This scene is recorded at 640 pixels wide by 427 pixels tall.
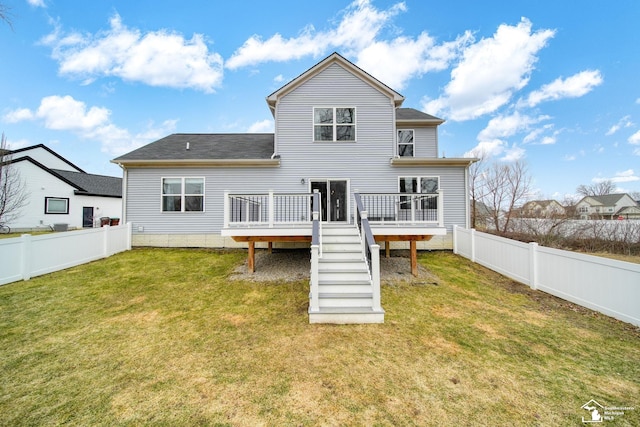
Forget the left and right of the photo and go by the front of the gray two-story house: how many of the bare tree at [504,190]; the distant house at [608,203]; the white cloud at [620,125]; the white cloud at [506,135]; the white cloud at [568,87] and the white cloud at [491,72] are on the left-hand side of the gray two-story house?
0

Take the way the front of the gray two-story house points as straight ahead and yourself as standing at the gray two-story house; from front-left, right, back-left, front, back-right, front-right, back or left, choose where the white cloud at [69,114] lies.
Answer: front-left

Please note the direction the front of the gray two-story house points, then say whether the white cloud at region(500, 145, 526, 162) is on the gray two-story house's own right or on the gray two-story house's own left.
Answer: on the gray two-story house's own right

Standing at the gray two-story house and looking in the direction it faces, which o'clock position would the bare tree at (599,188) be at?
The bare tree is roughly at 2 o'clock from the gray two-story house.

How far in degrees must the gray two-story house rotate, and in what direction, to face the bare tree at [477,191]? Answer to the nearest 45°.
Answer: approximately 45° to its right

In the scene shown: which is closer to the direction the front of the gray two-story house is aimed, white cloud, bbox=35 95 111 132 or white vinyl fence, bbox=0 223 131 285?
the white cloud

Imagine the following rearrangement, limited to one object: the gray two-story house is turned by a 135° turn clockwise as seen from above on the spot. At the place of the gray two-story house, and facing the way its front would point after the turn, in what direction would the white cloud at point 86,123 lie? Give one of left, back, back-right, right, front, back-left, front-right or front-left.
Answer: back

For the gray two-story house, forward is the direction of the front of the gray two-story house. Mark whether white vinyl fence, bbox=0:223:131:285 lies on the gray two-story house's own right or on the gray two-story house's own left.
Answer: on the gray two-story house's own left

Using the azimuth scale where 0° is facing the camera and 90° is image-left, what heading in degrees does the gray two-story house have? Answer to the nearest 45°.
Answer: approximately 180°

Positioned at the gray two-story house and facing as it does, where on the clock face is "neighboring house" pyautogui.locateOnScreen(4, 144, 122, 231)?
The neighboring house is roughly at 10 o'clock from the gray two-story house.

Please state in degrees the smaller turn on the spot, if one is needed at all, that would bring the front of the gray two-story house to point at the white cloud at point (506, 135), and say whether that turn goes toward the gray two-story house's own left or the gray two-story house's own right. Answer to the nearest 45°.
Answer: approximately 45° to the gray two-story house's own right

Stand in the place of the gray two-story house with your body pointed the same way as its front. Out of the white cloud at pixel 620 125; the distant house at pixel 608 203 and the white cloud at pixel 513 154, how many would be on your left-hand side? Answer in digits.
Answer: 0

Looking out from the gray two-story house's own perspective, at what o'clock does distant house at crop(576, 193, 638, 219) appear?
The distant house is roughly at 2 o'clock from the gray two-story house.
